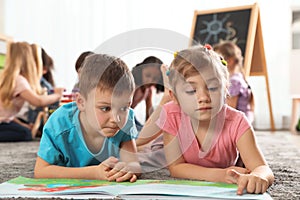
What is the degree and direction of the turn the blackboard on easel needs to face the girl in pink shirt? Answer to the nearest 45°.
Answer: approximately 45° to its left

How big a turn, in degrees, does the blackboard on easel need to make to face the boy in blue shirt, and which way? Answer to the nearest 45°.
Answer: approximately 45° to its left

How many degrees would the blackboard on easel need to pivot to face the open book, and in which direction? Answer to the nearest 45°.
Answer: approximately 45° to its left

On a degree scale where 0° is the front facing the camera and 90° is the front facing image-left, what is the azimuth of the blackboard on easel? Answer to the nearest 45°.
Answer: approximately 45°
